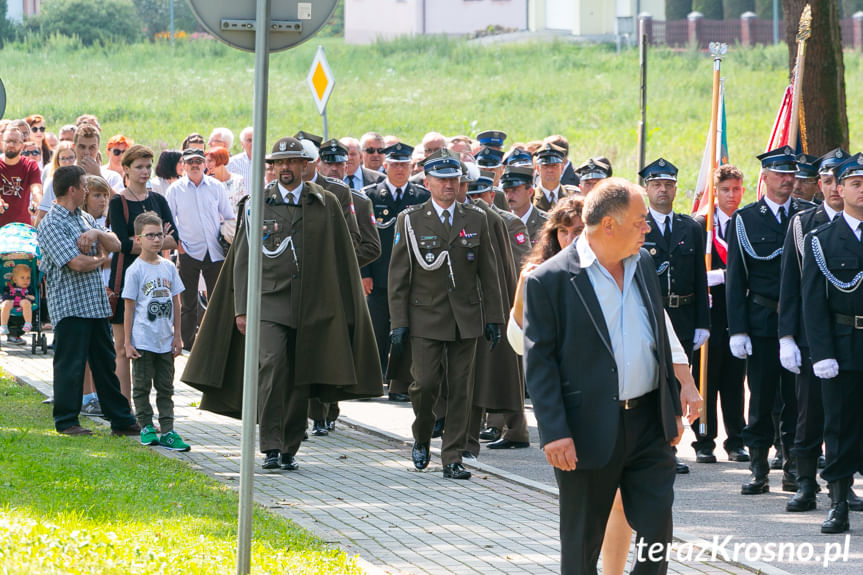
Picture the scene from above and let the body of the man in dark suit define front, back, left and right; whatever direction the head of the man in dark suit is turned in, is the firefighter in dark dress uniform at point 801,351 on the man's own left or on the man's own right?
on the man's own left

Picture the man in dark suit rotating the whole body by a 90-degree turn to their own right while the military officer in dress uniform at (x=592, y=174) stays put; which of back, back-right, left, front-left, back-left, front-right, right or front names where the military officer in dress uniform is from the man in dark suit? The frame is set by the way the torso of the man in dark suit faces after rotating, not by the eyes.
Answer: back-right
